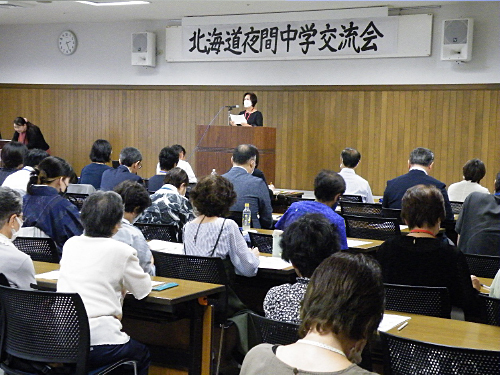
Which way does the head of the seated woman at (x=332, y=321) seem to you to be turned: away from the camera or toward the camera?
away from the camera

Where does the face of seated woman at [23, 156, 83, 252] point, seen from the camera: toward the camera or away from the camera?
away from the camera

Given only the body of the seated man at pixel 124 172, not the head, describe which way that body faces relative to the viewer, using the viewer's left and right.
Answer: facing away from the viewer and to the right of the viewer

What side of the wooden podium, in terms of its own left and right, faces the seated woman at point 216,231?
front

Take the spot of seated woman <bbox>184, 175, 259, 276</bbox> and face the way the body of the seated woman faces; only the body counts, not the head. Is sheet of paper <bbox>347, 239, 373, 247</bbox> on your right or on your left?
on your right

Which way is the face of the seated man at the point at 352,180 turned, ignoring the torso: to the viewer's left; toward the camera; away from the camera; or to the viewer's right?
away from the camera

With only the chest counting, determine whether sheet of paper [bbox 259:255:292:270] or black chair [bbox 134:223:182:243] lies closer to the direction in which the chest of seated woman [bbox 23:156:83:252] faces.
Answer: the black chair

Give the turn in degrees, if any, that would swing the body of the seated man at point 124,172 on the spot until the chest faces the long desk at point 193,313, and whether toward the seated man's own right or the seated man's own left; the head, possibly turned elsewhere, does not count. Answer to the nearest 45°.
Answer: approximately 135° to the seated man's own right

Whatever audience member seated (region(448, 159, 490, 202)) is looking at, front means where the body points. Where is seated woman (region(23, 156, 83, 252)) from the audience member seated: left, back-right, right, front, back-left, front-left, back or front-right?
back-left

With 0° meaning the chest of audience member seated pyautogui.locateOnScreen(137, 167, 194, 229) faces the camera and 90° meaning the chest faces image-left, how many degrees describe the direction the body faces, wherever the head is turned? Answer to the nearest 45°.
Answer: approximately 225°

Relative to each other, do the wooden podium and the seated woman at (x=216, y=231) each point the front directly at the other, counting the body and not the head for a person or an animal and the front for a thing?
yes

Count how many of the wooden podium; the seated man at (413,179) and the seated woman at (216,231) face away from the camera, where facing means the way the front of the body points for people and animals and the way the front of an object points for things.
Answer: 2

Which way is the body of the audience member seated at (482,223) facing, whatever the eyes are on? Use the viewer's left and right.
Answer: facing away from the viewer

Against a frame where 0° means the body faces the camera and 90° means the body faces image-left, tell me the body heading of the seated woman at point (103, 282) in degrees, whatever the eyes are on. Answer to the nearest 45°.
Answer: approximately 225°

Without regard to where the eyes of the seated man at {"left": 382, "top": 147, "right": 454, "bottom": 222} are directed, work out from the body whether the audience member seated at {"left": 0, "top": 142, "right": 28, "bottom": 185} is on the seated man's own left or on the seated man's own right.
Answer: on the seated man's own left

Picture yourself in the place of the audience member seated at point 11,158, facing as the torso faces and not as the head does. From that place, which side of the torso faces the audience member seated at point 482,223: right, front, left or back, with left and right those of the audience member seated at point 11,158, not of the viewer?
right

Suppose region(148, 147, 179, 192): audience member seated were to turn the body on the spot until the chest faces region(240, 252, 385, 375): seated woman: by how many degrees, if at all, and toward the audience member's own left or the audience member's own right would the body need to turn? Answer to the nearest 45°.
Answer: approximately 135° to the audience member's own right

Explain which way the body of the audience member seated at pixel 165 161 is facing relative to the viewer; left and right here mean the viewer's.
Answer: facing away from the viewer and to the right of the viewer

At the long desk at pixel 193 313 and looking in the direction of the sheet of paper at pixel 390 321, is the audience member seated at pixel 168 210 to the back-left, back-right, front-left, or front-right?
back-left

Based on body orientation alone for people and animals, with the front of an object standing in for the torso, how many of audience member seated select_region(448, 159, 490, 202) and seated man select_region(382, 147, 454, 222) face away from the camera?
2

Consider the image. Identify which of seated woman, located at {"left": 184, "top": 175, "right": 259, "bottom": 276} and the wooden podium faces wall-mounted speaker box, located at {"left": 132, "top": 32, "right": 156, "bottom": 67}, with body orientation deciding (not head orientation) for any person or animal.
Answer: the seated woman

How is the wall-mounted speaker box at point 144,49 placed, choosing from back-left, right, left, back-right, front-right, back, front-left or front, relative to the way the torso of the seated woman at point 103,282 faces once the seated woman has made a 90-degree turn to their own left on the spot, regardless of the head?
front-right
